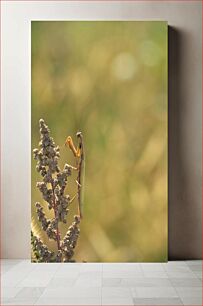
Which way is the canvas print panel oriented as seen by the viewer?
toward the camera
